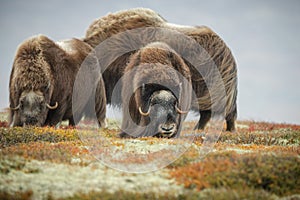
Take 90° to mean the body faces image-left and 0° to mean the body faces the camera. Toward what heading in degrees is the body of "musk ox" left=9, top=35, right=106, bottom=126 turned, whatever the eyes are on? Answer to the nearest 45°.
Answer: approximately 45°

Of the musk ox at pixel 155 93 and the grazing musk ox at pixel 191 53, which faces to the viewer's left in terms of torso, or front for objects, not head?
the grazing musk ox

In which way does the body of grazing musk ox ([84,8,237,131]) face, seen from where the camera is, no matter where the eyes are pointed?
to the viewer's left

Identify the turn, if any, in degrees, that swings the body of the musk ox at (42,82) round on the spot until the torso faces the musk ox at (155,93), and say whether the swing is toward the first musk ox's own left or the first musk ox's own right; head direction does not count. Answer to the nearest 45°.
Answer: approximately 90° to the first musk ox's own left

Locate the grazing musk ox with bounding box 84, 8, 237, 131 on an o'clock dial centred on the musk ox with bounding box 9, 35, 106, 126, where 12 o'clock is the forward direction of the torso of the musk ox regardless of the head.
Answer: The grazing musk ox is roughly at 7 o'clock from the musk ox.

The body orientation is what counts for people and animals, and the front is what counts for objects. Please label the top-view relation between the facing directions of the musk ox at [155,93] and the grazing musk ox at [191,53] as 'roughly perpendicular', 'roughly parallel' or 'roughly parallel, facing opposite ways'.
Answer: roughly perpendicular

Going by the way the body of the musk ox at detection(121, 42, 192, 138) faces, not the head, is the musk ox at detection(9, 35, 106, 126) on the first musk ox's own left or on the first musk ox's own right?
on the first musk ox's own right

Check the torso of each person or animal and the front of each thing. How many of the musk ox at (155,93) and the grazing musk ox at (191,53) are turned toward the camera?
1
